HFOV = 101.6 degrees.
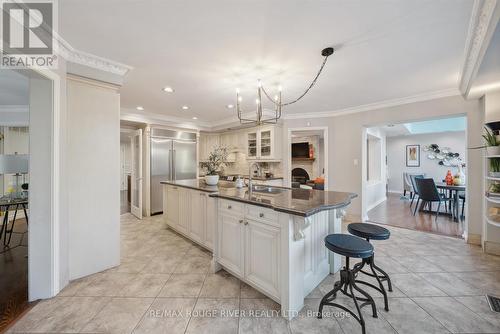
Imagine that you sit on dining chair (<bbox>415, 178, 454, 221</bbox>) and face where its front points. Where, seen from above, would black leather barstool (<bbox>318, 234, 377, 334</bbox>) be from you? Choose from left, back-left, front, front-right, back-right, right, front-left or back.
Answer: back-right

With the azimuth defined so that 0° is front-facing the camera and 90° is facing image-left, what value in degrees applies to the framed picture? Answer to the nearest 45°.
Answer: approximately 0°

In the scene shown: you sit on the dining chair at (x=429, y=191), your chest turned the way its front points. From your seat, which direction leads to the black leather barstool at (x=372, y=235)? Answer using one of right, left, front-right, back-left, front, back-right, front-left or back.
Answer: back-right

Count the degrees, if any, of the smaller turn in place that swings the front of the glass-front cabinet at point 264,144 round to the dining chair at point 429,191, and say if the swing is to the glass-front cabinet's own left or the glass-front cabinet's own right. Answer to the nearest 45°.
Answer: approximately 135° to the glass-front cabinet's own left

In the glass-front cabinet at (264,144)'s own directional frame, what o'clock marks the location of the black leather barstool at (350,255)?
The black leather barstool is roughly at 10 o'clock from the glass-front cabinet.

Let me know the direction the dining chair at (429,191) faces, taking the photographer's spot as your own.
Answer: facing away from the viewer and to the right of the viewer

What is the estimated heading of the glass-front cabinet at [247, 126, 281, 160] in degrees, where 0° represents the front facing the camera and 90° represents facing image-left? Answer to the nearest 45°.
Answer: approximately 45°

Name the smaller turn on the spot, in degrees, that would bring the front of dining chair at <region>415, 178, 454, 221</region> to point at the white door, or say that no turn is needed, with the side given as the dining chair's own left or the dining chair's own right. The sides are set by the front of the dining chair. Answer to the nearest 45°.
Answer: approximately 180°

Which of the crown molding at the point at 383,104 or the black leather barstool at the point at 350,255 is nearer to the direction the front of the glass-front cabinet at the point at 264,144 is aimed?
the black leather barstool
